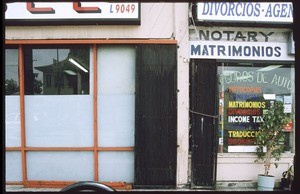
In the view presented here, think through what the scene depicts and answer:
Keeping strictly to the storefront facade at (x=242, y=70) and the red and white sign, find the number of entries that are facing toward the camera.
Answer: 2

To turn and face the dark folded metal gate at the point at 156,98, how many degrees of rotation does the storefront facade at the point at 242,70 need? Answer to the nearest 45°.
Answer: approximately 45° to its right

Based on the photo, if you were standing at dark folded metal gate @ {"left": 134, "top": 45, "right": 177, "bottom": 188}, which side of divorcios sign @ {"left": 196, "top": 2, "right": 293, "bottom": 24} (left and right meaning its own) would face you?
right

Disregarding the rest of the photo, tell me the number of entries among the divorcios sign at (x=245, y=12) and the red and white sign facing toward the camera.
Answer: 2

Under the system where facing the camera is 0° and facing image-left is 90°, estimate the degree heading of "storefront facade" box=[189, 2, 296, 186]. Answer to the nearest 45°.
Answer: approximately 0°

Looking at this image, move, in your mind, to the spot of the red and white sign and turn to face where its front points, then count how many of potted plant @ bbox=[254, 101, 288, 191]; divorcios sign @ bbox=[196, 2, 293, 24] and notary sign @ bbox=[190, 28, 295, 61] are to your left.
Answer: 3

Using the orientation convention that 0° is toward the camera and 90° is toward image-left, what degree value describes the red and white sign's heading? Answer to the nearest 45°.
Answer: approximately 0°

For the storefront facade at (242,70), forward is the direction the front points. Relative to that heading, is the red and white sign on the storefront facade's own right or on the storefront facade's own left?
on the storefront facade's own right
